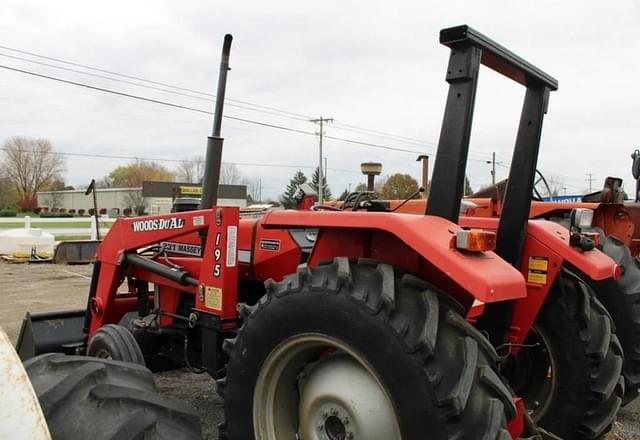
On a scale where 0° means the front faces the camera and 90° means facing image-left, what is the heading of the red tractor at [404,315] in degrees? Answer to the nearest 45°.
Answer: approximately 135°

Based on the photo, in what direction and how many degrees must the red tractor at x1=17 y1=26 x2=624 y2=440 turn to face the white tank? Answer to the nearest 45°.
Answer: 0° — it already faces it

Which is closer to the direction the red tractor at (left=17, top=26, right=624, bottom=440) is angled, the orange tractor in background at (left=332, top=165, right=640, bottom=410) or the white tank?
the white tank

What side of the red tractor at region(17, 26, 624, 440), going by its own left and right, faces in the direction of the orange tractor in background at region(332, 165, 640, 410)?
right
